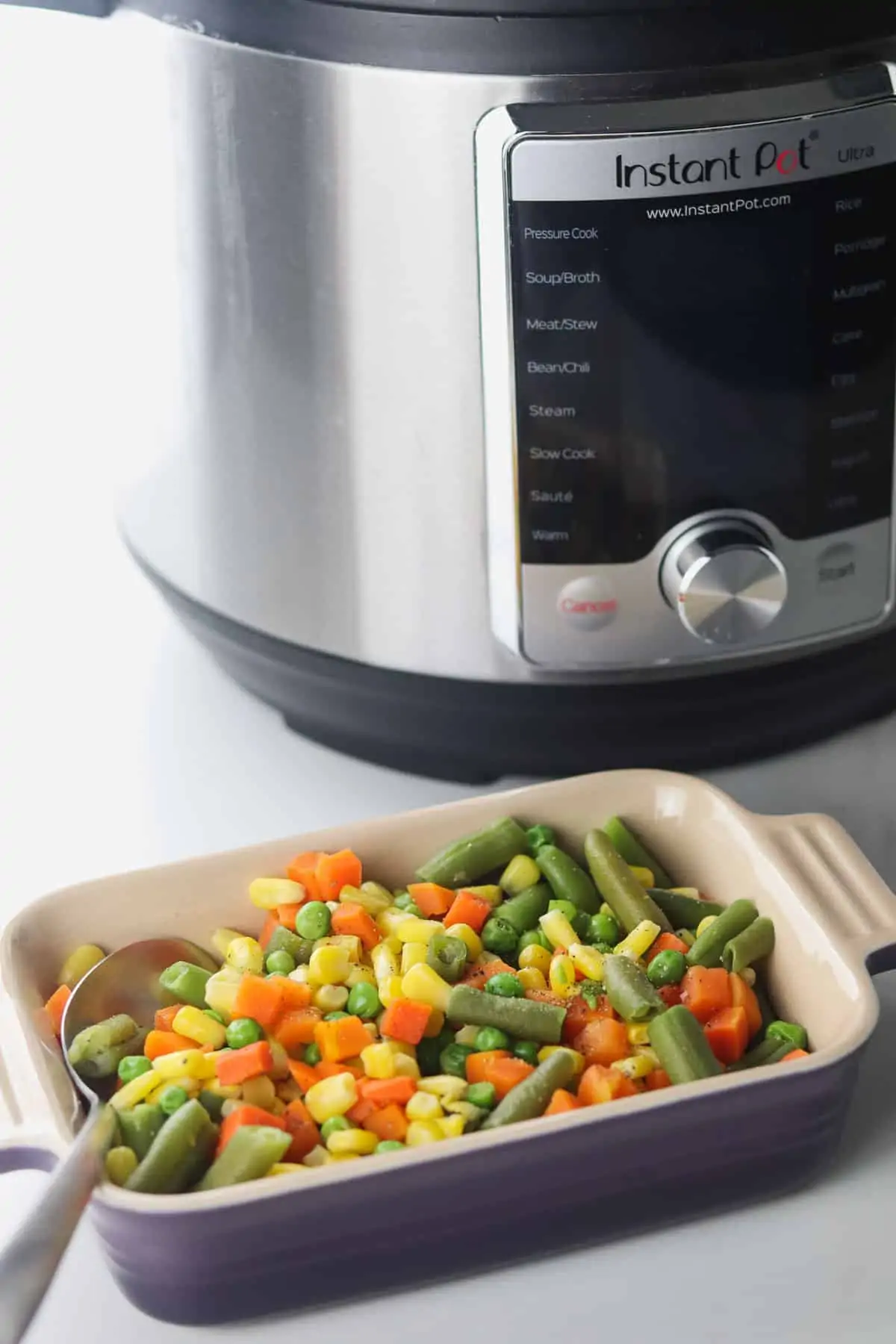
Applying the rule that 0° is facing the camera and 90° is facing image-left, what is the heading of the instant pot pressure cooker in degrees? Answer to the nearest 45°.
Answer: approximately 315°
